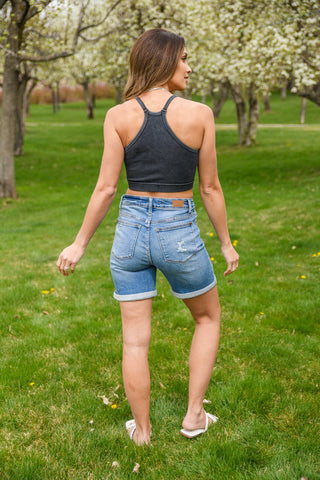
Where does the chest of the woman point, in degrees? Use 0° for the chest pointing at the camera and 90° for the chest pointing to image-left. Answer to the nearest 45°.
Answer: approximately 180°

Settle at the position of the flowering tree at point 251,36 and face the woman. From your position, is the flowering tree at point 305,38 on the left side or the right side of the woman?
left

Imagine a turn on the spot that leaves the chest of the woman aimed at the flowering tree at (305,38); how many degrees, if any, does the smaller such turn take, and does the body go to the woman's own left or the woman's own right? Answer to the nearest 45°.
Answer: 0° — they already face it

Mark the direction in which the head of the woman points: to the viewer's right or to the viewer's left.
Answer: to the viewer's right

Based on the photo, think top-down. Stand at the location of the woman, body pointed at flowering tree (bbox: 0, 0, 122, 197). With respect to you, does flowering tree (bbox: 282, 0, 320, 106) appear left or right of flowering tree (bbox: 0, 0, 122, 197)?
right

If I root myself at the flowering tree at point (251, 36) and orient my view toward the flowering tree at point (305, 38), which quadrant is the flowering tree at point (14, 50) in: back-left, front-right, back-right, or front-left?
back-right

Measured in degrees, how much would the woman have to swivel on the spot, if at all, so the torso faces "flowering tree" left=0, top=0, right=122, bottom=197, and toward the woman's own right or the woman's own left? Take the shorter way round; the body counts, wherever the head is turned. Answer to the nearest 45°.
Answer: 0° — they already face it

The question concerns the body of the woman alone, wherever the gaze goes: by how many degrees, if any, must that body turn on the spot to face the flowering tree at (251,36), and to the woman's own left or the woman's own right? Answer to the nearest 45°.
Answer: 0° — they already face it
